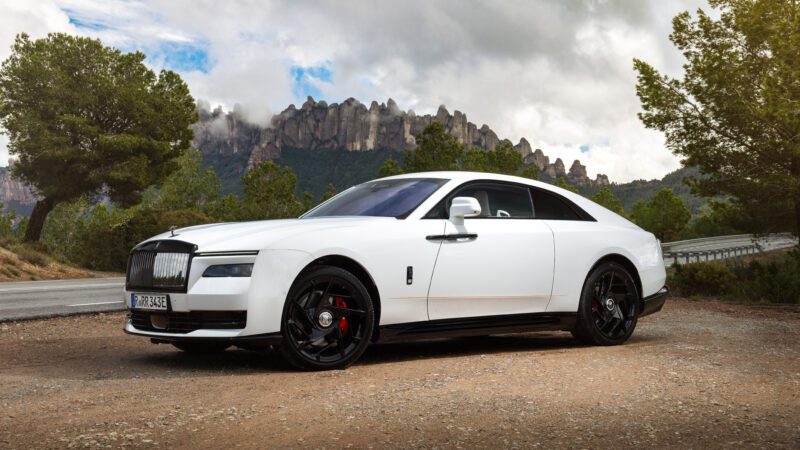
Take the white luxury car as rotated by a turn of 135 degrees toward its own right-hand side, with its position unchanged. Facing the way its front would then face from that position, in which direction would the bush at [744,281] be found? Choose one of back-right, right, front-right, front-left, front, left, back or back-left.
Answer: front-right

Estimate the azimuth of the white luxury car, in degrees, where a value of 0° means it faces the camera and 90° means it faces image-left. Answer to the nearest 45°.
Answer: approximately 45°

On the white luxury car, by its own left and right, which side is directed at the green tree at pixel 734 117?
back

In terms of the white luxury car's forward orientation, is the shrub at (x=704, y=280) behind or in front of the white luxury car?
behind

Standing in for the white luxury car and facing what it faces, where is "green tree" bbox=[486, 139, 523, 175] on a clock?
The green tree is roughly at 5 o'clock from the white luxury car.

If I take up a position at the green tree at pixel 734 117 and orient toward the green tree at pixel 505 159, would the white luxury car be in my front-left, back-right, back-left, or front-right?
back-left

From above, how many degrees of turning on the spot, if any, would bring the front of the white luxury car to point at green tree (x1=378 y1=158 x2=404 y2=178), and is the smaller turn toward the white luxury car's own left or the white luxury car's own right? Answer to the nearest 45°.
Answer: approximately 135° to the white luxury car's own right
